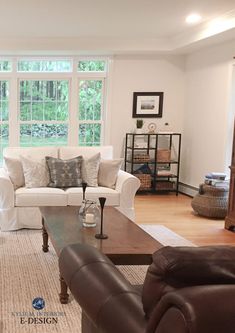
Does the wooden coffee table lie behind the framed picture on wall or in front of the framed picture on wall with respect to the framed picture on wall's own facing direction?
in front

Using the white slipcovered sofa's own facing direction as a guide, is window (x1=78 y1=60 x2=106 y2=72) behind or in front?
behind

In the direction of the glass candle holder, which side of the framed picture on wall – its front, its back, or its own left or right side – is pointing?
front

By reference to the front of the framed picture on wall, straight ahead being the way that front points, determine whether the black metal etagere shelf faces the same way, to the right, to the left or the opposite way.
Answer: the same way

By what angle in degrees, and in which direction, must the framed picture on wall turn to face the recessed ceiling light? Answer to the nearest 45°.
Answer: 0° — it already faces it

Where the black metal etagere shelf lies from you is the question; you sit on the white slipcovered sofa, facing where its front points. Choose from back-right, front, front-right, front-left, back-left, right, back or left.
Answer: back-left

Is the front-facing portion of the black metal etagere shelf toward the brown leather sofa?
yes

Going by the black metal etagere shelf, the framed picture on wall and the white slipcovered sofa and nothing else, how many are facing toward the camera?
3

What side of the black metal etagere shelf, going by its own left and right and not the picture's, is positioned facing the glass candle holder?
front

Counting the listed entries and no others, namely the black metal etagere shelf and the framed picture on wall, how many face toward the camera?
2

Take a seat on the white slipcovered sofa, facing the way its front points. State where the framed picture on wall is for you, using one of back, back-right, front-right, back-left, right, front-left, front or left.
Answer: back-left

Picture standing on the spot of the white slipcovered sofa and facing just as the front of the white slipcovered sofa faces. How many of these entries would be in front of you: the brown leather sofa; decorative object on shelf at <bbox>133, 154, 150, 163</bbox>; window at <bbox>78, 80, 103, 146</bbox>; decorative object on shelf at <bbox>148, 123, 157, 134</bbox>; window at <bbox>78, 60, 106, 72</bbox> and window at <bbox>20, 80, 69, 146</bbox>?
1

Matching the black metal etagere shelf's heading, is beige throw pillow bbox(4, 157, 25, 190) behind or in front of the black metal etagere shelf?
in front

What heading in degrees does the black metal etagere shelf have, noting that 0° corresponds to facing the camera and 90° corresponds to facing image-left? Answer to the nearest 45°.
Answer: approximately 0°

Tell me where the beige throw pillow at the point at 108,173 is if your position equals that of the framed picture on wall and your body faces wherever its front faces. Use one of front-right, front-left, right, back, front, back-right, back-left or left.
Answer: front

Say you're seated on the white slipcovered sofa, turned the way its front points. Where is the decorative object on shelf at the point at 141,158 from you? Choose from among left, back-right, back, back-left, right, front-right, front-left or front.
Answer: back-left

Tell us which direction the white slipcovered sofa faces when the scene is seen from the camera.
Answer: facing the viewer
